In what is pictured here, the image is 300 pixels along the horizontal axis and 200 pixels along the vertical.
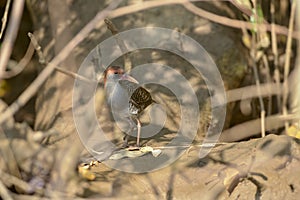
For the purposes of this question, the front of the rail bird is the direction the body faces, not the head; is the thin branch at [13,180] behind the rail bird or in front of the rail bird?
in front

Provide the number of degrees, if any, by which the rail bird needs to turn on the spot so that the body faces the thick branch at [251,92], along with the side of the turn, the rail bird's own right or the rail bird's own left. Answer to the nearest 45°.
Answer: approximately 180°

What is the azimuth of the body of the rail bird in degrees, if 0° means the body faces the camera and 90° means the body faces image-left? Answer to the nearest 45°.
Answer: approximately 45°

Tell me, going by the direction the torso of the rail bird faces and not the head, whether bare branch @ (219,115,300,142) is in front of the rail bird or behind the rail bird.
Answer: behind

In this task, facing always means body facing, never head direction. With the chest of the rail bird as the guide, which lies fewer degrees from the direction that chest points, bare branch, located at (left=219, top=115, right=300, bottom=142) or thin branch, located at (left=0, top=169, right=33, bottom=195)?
the thin branch
